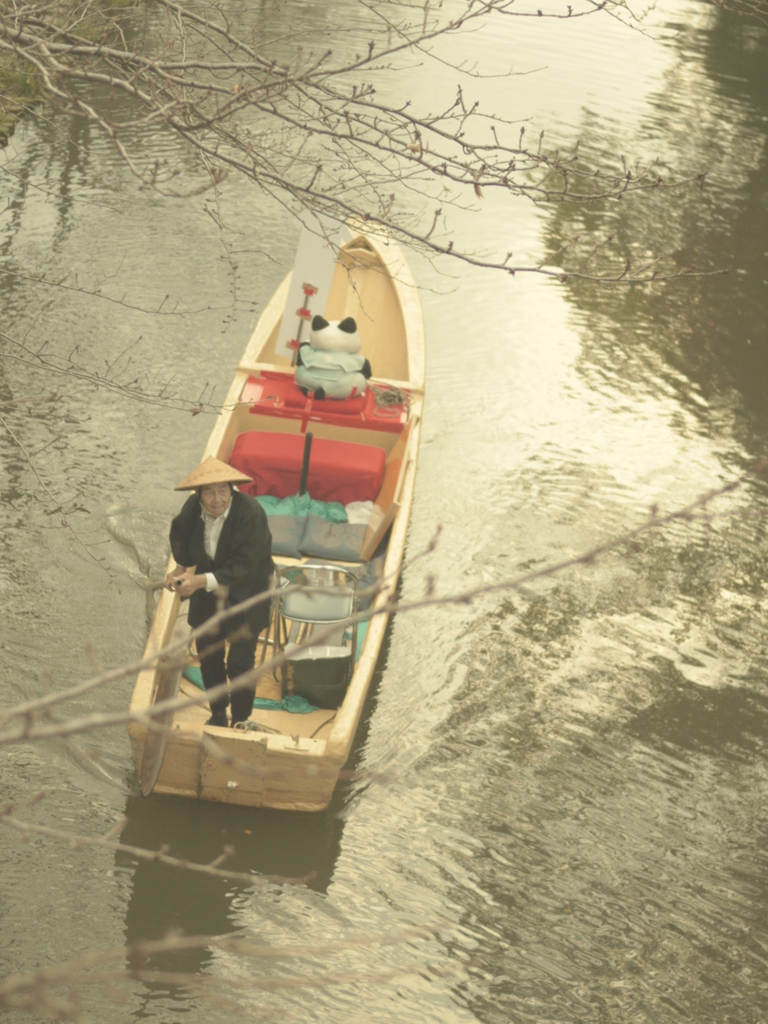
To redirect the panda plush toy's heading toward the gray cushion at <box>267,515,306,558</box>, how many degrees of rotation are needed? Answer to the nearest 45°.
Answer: approximately 180°

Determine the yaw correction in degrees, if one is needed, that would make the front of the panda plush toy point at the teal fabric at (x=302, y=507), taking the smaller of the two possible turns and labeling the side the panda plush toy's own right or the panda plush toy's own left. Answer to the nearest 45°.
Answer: approximately 180°

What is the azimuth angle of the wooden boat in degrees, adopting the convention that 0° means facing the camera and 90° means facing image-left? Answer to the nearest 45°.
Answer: approximately 180°

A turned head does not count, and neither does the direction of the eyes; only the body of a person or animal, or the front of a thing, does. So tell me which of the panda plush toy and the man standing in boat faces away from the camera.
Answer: the panda plush toy

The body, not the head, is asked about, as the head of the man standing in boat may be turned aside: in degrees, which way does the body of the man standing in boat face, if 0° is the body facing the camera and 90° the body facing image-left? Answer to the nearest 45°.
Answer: approximately 45°

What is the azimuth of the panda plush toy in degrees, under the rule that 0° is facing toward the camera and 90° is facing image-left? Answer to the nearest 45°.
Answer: approximately 180°
